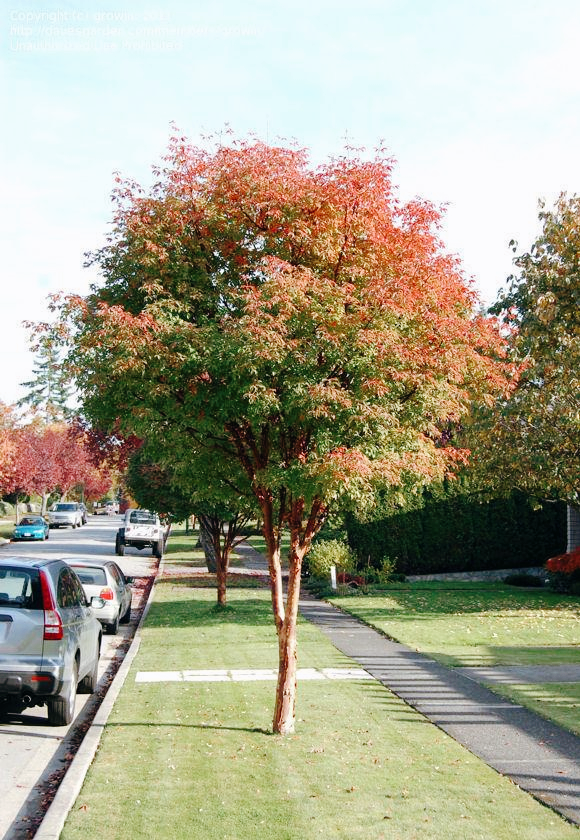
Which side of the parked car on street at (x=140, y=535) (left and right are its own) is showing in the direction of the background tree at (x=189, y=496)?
back

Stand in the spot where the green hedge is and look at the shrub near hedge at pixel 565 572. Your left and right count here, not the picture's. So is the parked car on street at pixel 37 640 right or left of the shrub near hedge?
right
